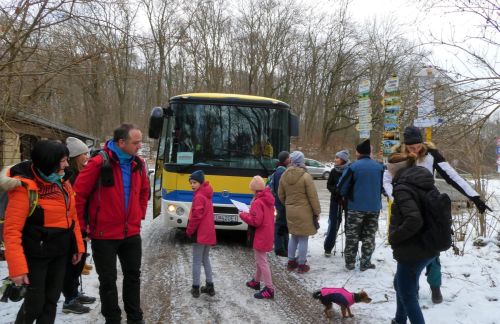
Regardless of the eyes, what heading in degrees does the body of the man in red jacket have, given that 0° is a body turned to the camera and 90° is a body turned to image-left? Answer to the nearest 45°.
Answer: approximately 315°

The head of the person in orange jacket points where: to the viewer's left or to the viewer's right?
to the viewer's right

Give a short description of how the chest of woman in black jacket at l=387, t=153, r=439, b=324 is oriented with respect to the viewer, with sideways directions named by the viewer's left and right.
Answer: facing to the left of the viewer

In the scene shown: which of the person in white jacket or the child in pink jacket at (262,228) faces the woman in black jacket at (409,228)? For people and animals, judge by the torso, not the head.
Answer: the person in white jacket

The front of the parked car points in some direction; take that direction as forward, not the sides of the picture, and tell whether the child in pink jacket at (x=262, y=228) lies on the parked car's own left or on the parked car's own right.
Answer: on the parked car's own right

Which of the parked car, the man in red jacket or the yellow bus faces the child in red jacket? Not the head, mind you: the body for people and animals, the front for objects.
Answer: the yellow bus

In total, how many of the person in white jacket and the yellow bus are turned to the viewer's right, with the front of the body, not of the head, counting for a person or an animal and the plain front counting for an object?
0

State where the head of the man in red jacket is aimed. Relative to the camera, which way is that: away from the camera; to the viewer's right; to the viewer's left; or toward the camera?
to the viewer's right

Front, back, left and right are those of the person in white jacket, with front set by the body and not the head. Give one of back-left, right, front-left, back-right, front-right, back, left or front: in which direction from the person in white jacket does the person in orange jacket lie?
front-right

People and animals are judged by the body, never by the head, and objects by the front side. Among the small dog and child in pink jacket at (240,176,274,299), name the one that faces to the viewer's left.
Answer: the child in pink jacket

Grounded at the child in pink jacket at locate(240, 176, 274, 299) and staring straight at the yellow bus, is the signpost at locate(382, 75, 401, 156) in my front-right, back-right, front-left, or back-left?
front-right

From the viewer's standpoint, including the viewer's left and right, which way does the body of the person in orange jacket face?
facing the viewer and to the right of the viewer
